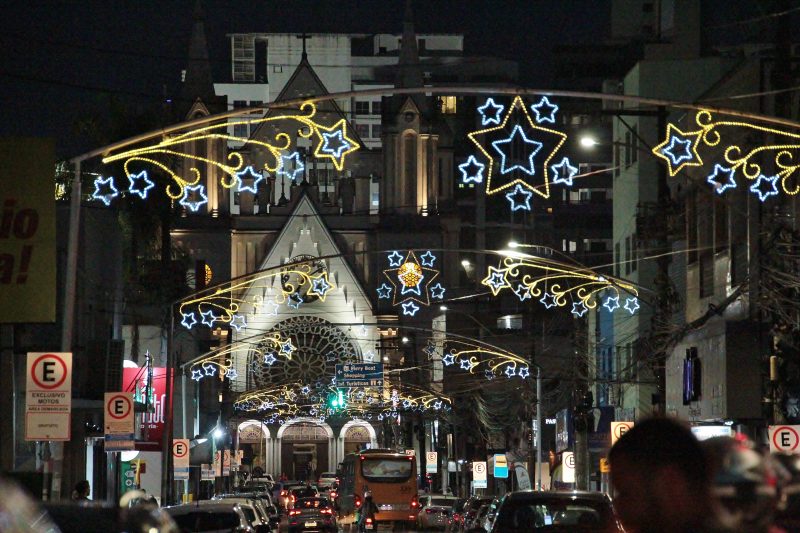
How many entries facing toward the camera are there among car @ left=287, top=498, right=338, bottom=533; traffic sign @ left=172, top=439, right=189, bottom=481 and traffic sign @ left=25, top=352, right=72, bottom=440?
2

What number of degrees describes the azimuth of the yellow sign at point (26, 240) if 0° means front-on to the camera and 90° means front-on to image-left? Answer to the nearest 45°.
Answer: approximately 0°

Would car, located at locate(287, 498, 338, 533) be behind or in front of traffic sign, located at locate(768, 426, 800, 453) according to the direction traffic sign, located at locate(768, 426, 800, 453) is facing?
behind

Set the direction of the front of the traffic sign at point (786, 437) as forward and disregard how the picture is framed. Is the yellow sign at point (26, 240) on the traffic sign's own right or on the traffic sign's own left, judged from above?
on the traffic sign's own right

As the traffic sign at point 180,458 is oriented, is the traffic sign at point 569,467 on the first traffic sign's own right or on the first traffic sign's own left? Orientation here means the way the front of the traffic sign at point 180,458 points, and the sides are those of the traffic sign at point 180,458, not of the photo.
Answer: on the first traffic sign's own left

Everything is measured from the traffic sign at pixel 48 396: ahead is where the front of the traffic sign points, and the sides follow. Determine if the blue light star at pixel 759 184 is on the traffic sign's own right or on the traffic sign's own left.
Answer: on the traffic sign's own left

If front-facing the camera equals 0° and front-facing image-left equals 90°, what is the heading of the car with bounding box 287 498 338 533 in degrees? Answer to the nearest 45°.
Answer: approximately 180°

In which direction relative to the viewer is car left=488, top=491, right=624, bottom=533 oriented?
away from the camera
